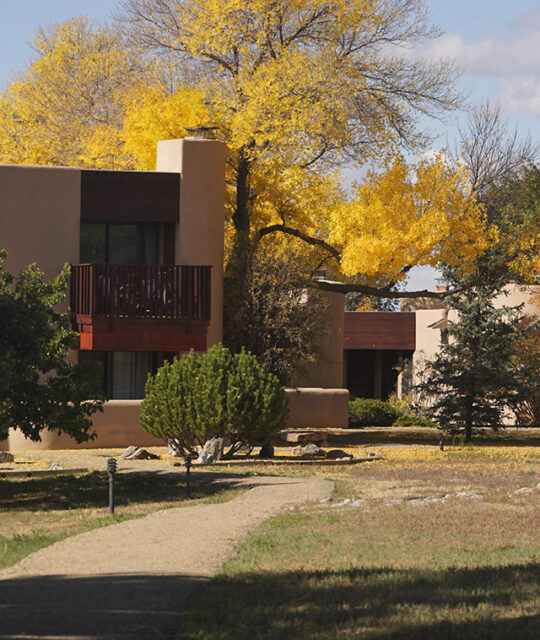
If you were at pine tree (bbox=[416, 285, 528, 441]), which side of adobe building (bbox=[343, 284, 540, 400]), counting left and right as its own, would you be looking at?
front

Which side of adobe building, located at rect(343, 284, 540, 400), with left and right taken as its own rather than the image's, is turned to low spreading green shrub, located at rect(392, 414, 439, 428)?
front

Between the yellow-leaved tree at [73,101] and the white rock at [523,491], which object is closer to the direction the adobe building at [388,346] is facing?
the white rock

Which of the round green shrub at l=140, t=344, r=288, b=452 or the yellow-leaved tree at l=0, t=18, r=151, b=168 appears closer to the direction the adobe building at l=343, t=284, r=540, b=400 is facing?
the round green shrub

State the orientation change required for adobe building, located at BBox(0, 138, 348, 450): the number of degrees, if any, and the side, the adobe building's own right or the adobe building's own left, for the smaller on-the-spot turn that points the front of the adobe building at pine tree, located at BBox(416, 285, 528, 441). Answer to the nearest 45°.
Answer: approximately 90° to the adobe building's own left

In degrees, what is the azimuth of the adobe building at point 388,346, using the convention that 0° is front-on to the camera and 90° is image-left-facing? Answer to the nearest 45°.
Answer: approximately 0°

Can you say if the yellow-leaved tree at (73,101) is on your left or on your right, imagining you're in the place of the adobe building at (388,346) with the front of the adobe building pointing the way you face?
on your right

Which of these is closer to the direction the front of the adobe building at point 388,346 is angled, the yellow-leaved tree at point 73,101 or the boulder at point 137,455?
the boulder

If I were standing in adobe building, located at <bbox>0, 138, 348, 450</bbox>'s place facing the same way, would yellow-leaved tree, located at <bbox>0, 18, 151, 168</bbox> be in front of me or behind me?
behind

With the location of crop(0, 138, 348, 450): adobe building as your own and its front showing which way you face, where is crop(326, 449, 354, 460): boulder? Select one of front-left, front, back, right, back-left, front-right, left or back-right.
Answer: front-left

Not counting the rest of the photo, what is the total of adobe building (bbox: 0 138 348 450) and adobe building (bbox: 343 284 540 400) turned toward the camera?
2

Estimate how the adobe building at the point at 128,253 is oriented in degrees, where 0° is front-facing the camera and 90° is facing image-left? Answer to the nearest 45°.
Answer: approximately 0°
